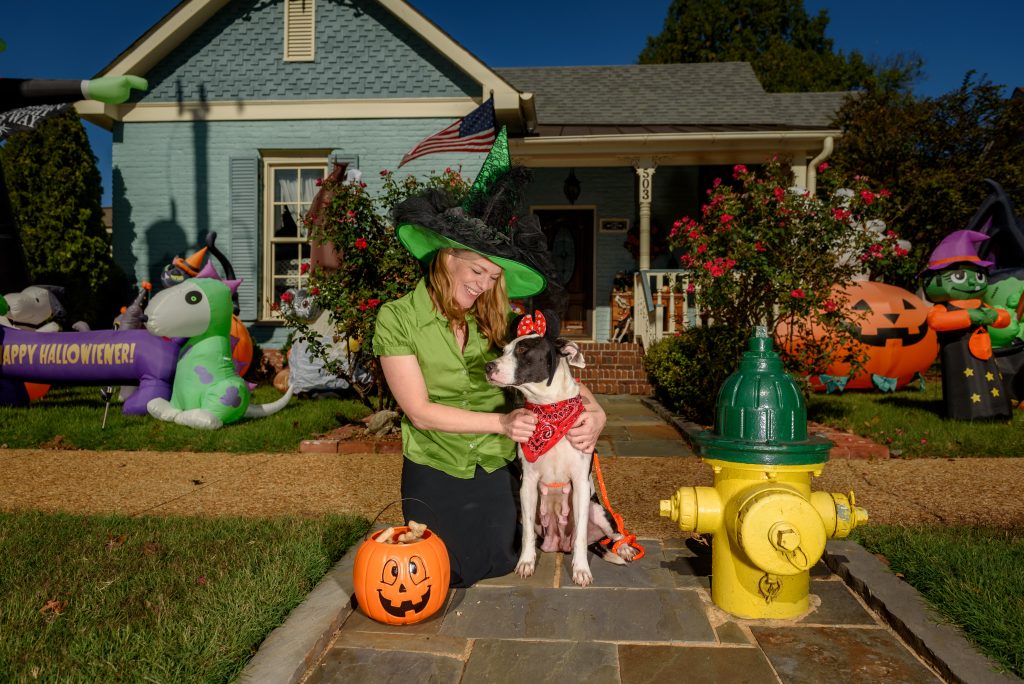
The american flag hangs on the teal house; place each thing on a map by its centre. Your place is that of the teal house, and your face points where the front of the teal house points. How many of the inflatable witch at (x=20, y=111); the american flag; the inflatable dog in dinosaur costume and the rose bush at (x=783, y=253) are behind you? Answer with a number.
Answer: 0

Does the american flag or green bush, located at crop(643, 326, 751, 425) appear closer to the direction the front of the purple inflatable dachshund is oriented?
the green bush

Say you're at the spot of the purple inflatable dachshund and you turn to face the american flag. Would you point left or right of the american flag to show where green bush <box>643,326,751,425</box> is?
right

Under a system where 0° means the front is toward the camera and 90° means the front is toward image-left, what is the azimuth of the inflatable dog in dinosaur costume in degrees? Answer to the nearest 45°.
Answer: approximately 90°

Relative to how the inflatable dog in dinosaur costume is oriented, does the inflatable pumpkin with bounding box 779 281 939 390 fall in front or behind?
behind

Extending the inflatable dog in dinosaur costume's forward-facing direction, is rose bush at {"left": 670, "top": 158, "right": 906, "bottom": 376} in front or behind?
behind

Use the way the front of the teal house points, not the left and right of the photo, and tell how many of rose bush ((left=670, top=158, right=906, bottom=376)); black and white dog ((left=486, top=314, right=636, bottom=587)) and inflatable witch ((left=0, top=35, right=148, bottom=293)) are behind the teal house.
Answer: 0

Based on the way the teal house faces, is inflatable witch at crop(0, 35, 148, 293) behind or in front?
in front
